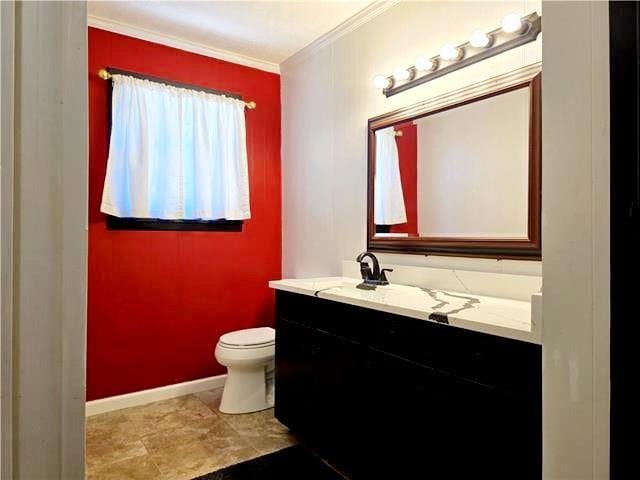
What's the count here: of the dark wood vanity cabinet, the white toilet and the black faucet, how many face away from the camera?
0

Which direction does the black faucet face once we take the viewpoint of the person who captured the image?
facing the viewer and to the left of the viewer

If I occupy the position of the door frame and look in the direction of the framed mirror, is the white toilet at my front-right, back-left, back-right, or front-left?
front-left

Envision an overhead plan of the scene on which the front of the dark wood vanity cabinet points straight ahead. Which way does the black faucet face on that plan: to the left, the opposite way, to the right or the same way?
the same way

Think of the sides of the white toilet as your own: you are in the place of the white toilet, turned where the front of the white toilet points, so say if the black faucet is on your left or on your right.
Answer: on your left

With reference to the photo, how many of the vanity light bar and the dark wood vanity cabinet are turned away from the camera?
0

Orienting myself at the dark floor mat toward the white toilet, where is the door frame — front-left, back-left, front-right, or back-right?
back-left

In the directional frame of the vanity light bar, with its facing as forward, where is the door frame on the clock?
The door frame is roughly at 11 o'clock from the vanity light bar.

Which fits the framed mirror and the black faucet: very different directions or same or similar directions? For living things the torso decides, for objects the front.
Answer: same or similar directions

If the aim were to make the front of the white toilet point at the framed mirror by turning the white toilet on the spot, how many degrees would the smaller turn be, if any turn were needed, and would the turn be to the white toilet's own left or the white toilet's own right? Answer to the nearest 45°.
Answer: approximately 90° to the white toilet's own left
